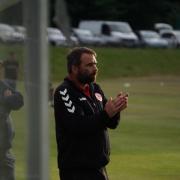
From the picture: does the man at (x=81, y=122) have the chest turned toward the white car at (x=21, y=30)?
no

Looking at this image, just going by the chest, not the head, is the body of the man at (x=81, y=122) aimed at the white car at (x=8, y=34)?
no

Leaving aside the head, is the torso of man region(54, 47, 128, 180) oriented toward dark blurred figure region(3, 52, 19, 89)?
no

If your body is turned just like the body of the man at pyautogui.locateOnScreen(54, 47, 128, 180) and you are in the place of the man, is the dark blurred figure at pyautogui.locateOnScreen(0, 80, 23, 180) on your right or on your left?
on your right

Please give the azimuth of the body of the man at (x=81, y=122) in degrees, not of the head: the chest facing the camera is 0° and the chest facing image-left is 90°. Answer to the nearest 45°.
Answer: approximately 315°

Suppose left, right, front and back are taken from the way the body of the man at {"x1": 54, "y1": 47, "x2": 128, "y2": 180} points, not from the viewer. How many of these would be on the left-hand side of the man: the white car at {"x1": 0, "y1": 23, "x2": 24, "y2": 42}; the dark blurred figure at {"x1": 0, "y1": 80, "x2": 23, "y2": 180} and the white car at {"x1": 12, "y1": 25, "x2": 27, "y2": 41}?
0
